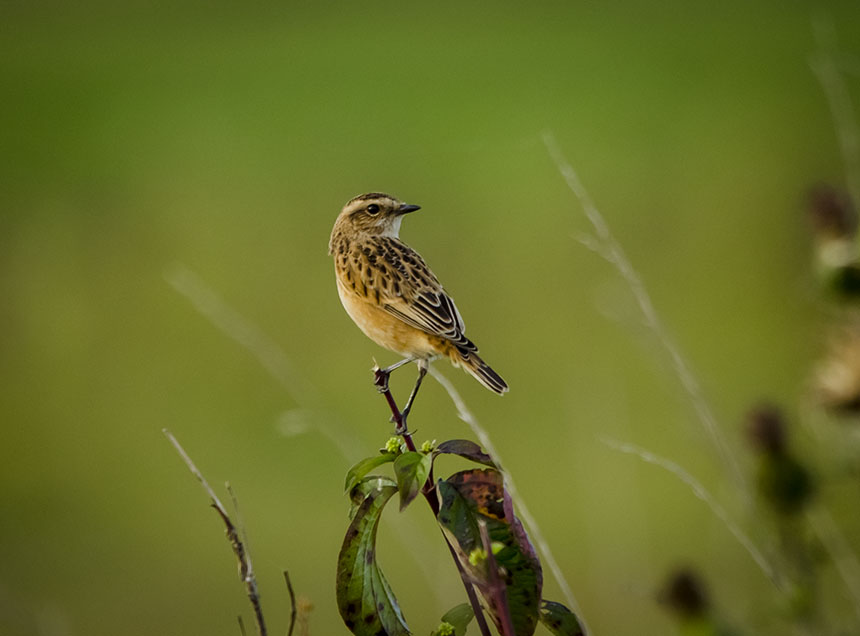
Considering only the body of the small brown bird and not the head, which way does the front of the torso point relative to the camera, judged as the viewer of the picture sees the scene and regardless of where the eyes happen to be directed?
to the viewer's left

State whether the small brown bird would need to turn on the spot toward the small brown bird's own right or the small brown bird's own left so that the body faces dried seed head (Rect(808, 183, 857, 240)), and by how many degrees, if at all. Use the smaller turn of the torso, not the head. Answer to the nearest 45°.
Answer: approximately 180°
